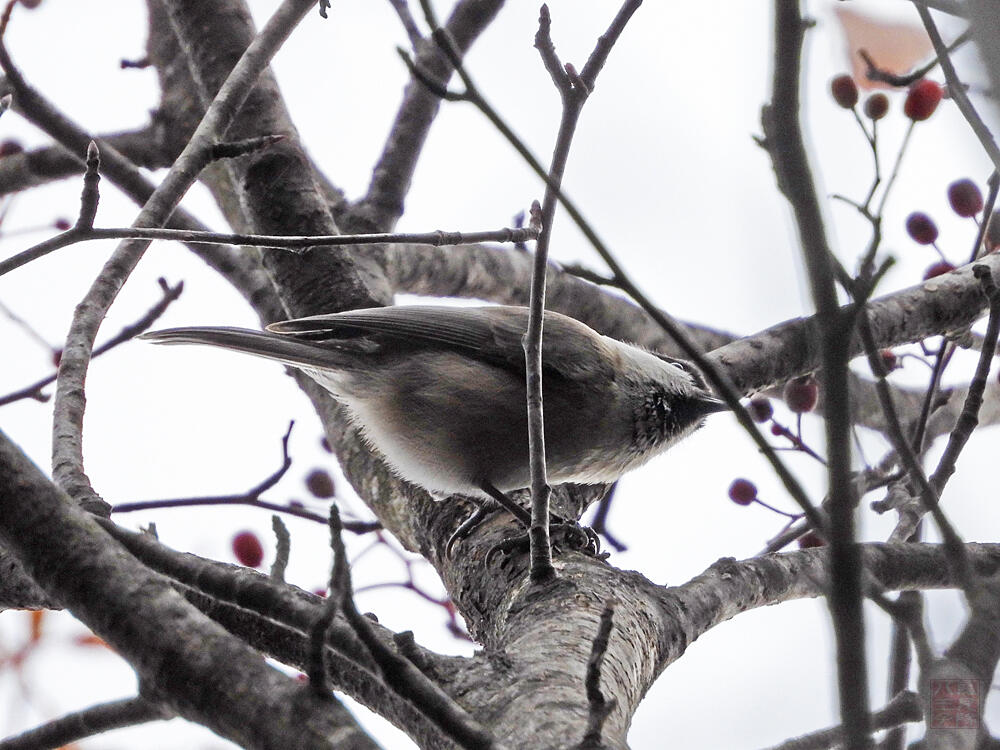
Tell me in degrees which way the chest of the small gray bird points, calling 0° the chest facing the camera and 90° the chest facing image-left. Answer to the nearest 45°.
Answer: approximately 270°

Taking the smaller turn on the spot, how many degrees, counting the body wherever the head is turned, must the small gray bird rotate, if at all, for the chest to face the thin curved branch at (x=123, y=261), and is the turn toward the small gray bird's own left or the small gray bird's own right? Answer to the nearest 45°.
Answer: approximately 135° to the small gray bird's own right

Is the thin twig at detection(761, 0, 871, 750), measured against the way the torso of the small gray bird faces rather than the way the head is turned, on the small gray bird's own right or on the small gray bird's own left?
on the small gray bird's own right

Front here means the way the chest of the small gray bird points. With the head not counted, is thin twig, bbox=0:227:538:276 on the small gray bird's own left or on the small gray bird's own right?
on the small gray bird's own right

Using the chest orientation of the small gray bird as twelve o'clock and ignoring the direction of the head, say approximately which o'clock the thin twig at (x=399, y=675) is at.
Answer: The thin twig is roughly at 3 o'clock from the small gray bird.
